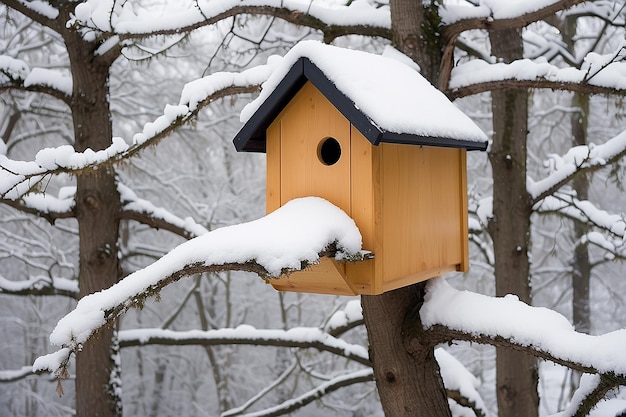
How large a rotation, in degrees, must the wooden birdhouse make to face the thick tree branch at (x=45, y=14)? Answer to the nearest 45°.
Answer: approximately 90° to its right

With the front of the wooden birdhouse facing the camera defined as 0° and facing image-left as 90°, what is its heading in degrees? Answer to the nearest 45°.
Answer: approximately 45°

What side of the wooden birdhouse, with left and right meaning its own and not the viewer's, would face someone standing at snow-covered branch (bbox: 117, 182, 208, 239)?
right

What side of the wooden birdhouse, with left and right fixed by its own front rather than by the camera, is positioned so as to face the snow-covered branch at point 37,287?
right

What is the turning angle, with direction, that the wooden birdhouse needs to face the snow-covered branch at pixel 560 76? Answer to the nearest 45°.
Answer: approximately 180°

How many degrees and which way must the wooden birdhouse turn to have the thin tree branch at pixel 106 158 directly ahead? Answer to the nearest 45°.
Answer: approximately 45° to its right

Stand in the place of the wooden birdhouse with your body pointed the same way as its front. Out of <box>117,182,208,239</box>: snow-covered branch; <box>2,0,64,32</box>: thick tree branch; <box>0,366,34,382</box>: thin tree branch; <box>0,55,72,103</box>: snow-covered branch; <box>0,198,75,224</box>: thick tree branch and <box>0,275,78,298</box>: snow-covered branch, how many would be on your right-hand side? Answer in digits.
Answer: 6

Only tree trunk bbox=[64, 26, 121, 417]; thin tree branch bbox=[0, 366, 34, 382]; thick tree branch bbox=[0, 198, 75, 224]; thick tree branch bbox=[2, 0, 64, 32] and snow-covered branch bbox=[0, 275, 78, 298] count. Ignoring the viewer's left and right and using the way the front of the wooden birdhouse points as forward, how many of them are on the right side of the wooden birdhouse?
5

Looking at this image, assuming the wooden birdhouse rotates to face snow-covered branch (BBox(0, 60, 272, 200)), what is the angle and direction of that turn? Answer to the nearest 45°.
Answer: approximately 45° to its right

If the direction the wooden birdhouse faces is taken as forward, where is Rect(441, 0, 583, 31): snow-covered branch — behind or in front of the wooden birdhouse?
behind

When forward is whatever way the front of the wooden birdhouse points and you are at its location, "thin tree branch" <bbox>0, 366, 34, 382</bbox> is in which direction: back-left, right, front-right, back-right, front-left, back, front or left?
right

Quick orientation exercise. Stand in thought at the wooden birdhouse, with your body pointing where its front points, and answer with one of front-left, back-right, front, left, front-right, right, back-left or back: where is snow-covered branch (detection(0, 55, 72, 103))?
right

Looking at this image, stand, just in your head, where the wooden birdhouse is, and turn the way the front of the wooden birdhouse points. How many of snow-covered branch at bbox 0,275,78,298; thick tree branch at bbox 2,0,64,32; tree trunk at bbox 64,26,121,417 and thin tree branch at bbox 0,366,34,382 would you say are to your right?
4
